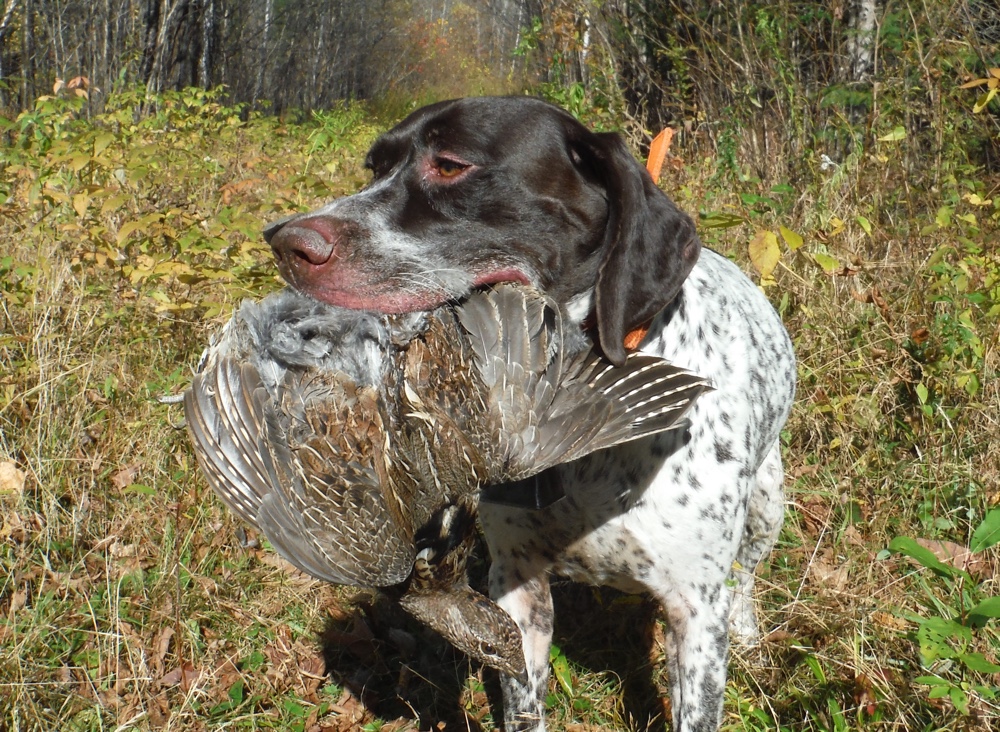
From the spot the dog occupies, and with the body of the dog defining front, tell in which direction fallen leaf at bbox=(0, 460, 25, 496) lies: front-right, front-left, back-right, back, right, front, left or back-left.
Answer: front-right

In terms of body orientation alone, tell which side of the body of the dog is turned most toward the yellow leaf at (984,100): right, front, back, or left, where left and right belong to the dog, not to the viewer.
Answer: back

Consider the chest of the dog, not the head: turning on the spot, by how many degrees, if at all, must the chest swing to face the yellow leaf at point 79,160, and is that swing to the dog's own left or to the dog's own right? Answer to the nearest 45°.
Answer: approximately 90° to the dog's own right

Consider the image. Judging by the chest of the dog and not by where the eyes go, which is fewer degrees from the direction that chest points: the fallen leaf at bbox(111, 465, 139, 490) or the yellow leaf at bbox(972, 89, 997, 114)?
the fallen leaf

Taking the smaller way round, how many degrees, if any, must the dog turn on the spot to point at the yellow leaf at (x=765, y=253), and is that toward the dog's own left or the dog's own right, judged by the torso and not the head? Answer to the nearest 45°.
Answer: approximately 180°

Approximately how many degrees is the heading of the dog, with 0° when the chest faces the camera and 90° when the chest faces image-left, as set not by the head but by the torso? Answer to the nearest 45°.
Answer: approximately 45°

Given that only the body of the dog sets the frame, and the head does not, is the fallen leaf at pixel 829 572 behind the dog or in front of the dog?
behind
